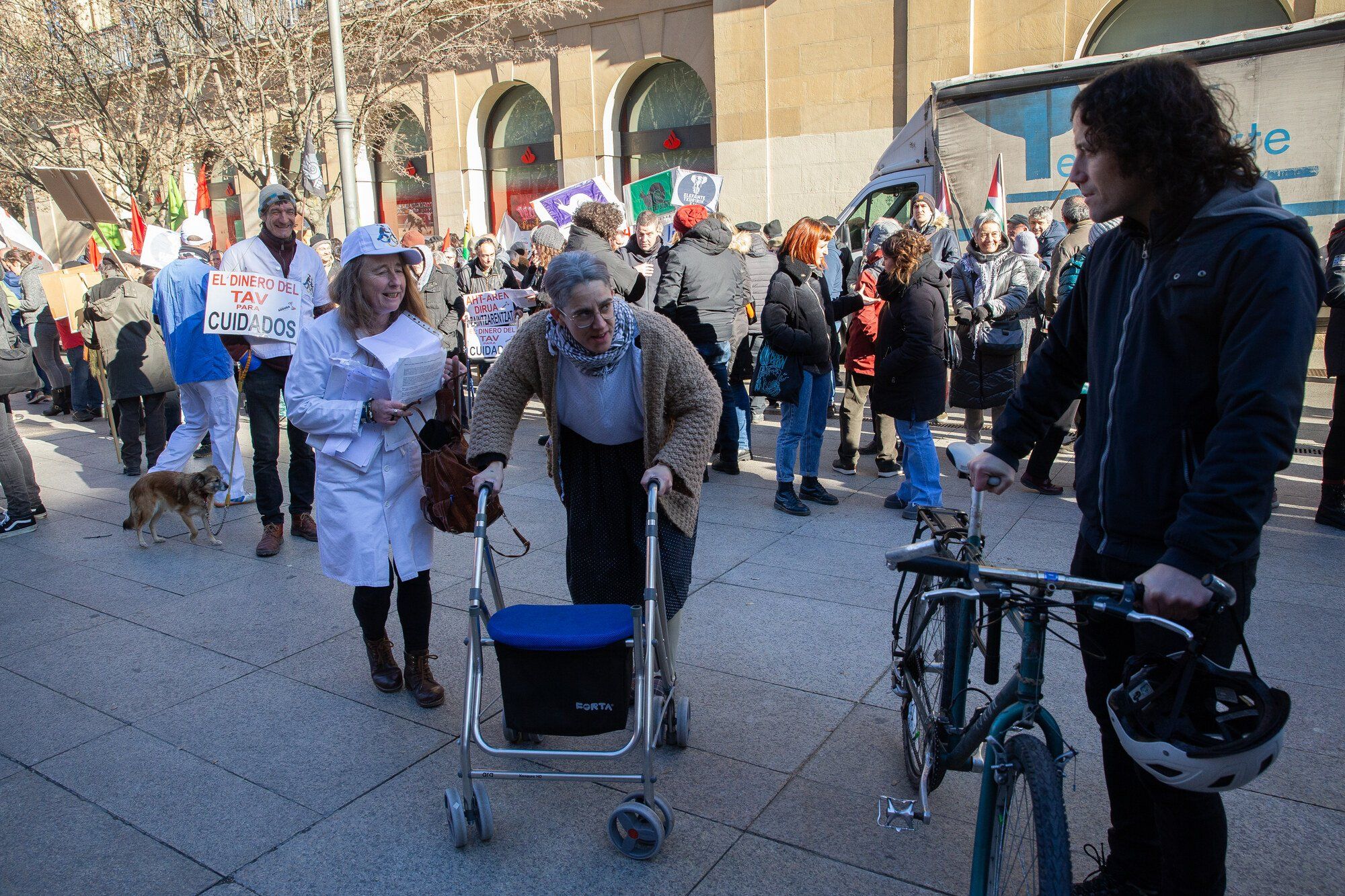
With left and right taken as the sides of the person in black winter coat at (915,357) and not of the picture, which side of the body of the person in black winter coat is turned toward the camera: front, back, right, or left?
left

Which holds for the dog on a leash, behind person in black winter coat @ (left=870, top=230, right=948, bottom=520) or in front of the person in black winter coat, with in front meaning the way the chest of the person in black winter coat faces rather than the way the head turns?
in front

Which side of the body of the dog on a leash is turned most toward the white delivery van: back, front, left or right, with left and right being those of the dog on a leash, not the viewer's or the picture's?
front

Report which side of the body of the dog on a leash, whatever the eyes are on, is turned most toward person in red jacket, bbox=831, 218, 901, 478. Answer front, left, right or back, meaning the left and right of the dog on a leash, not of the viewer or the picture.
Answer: front

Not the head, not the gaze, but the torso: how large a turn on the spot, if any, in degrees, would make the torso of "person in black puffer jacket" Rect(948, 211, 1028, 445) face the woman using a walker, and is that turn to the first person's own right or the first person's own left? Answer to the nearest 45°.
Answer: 0° — they already face them

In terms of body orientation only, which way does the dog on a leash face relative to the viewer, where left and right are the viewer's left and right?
facing to the right of the viewer

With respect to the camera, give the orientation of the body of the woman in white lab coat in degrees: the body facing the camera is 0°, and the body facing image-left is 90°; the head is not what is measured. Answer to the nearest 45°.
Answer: approximately 315°

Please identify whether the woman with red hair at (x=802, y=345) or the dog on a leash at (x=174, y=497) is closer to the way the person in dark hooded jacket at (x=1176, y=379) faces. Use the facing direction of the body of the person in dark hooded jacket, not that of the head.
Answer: the dog on a leash

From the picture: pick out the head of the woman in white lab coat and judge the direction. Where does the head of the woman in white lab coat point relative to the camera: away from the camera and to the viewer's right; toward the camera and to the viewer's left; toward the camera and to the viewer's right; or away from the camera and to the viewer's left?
toward the camera and to the viewer's right

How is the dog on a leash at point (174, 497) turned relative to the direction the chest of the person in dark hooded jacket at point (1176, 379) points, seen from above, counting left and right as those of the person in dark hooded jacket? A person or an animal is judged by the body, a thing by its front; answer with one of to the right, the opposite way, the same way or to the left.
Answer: the opposite way

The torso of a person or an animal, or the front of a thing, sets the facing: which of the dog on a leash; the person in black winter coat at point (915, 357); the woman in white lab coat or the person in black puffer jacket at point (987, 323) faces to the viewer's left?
the person in black winter coat at point (915, 357)

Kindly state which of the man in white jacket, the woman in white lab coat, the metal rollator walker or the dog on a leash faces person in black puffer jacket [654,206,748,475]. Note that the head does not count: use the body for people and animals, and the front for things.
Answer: the dog on a leash
